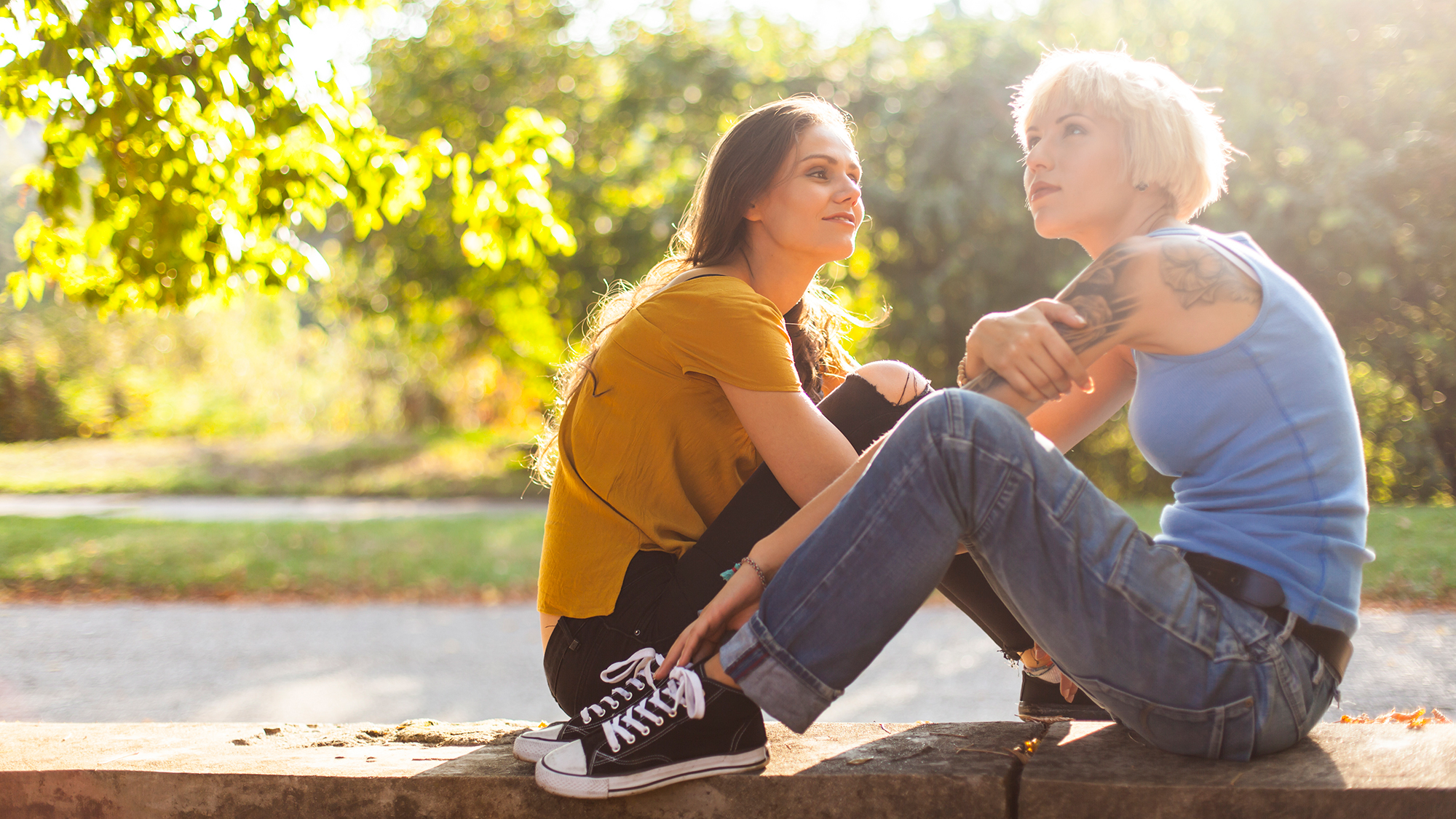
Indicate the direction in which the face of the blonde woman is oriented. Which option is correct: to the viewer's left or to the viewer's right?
to the viewer's left

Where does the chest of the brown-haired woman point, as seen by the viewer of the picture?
to the viewer's right

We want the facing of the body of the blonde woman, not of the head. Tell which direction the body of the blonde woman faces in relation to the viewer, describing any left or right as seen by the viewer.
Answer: facing to the left of the viewer

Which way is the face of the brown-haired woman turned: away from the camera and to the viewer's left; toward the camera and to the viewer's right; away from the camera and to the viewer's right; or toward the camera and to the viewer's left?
toward the camera and to the viewer's right
